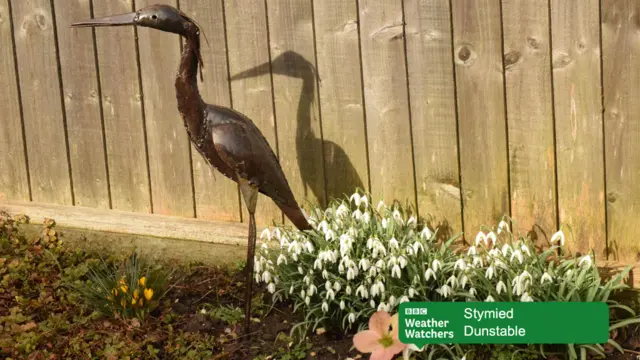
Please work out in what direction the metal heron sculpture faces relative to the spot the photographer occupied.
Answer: facing to the left of the viewer

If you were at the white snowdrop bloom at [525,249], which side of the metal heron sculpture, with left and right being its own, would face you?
back

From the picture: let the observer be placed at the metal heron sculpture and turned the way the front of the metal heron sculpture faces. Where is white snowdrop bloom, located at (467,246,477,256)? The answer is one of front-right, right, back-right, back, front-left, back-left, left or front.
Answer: back

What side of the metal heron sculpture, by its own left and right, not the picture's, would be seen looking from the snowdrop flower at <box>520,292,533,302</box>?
back

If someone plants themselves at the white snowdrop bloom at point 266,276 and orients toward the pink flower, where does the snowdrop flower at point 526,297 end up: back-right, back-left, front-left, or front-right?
front-left
